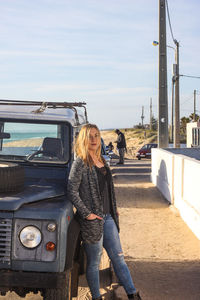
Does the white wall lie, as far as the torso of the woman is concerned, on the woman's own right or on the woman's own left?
on the woman's own left

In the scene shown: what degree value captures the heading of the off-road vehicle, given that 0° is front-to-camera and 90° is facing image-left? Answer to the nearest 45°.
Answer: approximately 0°

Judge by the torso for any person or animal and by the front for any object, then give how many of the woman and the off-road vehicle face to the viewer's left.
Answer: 0

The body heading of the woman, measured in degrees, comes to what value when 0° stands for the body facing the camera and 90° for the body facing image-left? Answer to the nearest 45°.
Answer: approximately 315°

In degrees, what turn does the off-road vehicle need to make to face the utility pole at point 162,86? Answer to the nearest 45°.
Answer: approximately 180°

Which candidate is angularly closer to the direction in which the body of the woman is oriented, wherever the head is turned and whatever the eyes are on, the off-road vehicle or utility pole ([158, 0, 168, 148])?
the off-road vehicle

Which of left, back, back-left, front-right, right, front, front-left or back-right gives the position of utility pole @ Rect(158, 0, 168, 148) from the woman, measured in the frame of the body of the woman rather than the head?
back-left

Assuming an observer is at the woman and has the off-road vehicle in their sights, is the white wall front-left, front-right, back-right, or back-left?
back-right
